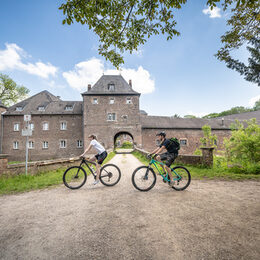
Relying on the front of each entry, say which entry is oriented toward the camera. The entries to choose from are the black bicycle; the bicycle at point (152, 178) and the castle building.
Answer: the castle building

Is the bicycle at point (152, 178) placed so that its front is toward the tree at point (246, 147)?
no

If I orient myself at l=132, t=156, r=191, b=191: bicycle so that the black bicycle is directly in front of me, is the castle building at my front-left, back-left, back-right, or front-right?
front-right

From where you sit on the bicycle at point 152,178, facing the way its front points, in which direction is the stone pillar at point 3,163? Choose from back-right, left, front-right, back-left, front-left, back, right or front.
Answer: front

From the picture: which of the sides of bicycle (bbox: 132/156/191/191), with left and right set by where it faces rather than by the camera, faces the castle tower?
right

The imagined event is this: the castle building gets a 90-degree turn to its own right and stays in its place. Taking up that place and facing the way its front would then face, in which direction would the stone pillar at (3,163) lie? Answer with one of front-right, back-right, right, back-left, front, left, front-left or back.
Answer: left

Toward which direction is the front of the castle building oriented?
toward the camera

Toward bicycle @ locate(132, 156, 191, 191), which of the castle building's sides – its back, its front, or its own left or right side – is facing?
front

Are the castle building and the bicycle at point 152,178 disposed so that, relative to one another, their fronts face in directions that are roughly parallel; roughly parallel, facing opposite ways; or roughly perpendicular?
roughly perpendicular
